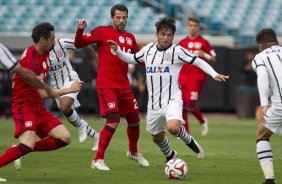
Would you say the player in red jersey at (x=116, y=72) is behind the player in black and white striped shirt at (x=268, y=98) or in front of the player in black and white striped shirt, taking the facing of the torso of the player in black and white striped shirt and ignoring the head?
in front

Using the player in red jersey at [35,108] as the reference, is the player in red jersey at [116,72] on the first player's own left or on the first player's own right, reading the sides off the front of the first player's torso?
on the first player's own left

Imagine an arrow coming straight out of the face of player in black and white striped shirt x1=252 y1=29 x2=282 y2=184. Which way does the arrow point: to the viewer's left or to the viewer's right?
to the viewer's left

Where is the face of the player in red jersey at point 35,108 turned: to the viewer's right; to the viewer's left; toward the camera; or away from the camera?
to the viewer's right

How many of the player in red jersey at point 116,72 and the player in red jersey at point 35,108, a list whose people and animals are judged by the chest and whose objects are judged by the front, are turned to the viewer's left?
0

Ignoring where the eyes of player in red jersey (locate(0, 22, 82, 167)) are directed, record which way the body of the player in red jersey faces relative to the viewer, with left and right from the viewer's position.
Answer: facing the viewer and to the right of the viewer

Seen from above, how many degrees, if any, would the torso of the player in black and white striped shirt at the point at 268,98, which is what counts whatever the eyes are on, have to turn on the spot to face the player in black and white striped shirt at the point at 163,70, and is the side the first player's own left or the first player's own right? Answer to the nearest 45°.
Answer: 0° — they already face them

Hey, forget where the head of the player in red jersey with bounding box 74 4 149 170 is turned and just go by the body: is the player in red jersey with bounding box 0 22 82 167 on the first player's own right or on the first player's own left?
on the first player's own right

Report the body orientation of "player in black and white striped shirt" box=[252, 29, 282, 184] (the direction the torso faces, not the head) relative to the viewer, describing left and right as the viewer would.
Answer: facing away from the viewer and to the left of the viewer
